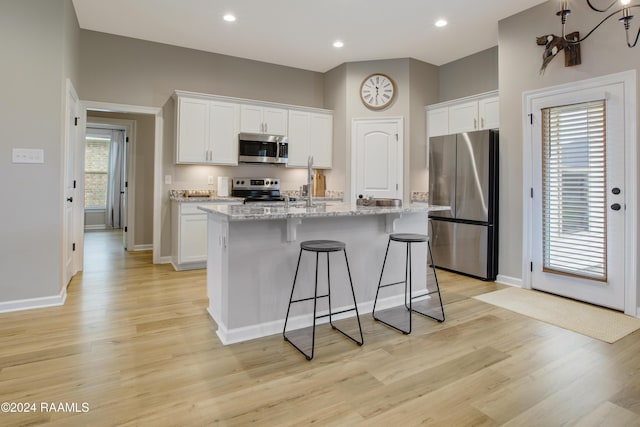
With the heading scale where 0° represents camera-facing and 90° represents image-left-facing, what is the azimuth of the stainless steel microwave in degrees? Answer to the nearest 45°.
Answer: approximately 0°

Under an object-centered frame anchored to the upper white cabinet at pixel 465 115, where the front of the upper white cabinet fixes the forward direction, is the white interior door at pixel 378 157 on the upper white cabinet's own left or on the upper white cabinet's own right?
on the upper white cabinet's own right

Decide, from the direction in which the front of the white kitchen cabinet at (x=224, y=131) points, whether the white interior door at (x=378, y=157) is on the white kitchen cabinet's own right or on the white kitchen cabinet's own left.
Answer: on the white kitchen cabinet's own left

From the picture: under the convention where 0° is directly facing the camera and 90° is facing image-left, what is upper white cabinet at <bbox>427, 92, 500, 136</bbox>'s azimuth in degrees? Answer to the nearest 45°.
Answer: approximately 45°

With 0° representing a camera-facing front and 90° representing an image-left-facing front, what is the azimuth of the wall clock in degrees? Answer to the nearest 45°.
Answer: approximately 0°
